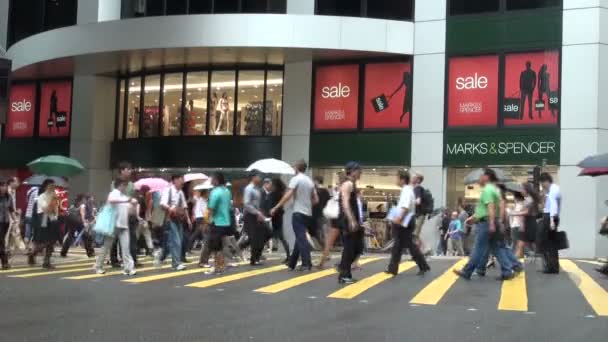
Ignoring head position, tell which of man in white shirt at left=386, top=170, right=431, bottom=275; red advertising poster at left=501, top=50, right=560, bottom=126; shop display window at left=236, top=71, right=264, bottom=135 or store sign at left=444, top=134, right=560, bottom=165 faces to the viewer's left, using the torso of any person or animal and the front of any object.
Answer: the man in white shirt

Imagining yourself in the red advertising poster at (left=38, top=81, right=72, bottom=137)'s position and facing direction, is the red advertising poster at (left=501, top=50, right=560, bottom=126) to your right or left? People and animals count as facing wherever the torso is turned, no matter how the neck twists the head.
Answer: on your left

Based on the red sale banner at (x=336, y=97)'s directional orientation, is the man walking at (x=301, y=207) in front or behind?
in front

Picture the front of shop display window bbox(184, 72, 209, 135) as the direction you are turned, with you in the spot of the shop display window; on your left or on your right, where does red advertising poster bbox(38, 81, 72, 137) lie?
on your right

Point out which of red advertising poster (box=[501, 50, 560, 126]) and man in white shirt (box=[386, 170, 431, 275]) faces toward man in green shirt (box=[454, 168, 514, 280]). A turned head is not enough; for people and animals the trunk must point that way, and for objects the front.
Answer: the red advertising poster

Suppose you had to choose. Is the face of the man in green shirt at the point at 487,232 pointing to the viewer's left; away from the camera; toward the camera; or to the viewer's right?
to the viewer's left

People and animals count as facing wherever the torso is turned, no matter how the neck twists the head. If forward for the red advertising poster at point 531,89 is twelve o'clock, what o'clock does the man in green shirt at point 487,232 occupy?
The man in green shirt is roughly at 12 o'clock from the red advertising poster.

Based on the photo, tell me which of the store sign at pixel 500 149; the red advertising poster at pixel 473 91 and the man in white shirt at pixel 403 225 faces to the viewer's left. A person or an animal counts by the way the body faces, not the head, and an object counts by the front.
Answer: the man in white shirt

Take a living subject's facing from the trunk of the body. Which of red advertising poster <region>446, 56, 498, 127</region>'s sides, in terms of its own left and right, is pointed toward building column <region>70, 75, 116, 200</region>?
right

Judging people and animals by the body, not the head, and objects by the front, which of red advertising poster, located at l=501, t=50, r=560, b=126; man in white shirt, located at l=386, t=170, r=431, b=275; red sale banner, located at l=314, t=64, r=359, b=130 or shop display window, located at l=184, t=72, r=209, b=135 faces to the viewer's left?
the man in white shirt
